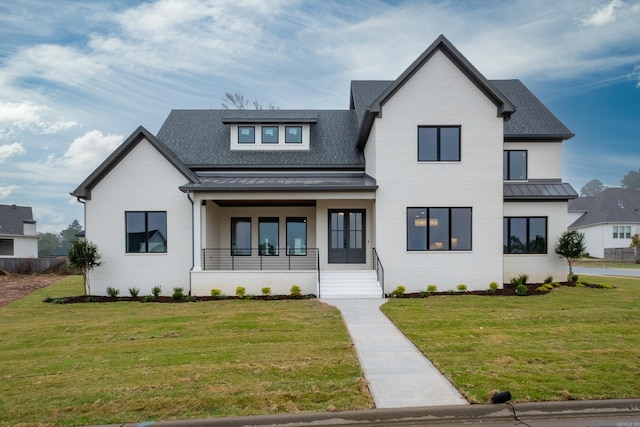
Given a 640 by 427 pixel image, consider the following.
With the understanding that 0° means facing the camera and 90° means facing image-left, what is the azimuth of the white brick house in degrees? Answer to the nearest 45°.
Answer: approximately 0°

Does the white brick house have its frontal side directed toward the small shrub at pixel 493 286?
no

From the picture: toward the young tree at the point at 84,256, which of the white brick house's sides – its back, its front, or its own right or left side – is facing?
right

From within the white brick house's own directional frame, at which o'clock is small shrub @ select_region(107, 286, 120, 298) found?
The small shrub is roughly at 3 o'clock from the white brick house.

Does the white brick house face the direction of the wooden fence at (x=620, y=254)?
no

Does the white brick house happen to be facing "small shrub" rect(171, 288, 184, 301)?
no

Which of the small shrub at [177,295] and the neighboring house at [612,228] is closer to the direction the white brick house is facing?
the small shrub

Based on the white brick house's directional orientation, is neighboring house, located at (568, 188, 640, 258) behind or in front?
behind
